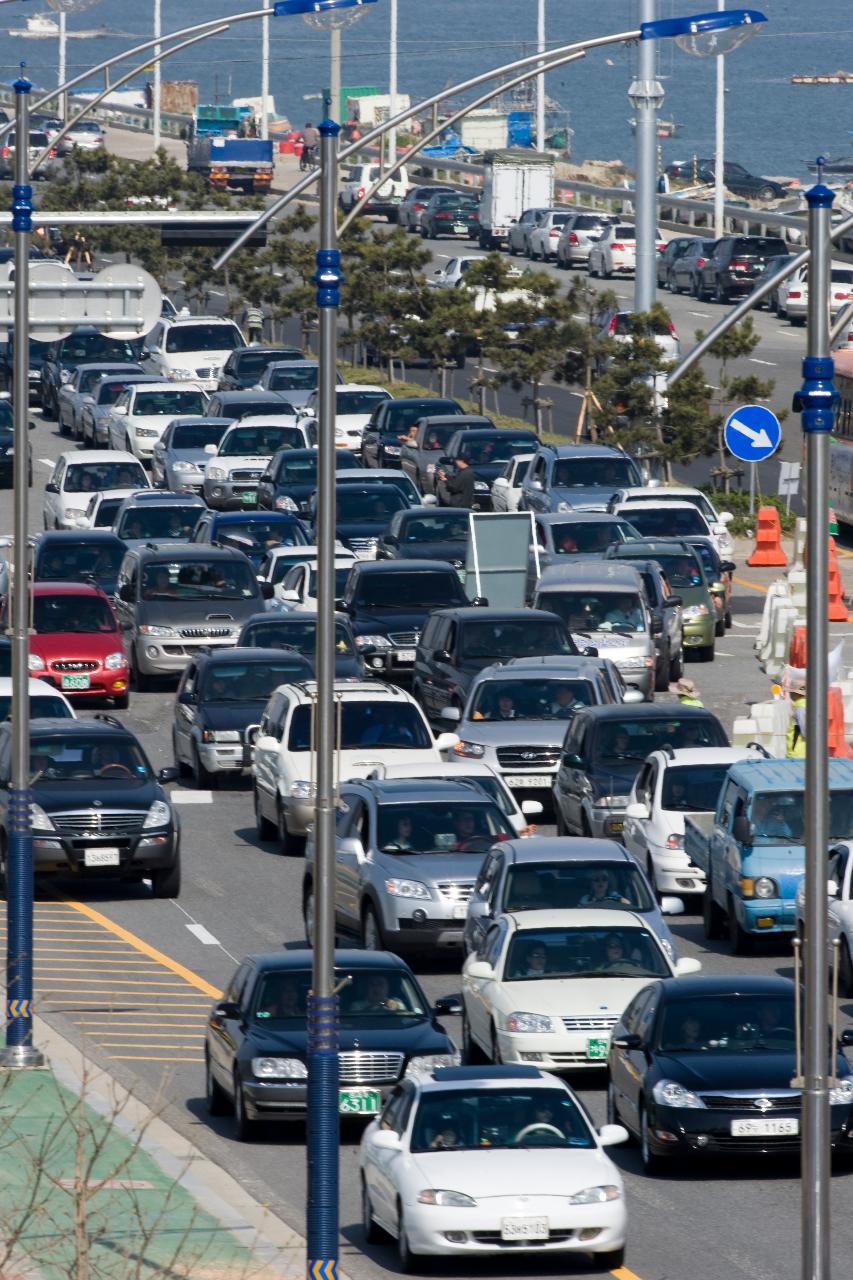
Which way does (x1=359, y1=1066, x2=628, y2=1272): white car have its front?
toward the camera

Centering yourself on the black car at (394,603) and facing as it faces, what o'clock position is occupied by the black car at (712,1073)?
the black car at (712,1073) is roughly at 12 o'clock from the black car at (394,603).

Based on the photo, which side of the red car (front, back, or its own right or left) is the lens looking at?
front

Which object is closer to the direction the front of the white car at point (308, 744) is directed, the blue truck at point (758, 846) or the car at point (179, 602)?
the blue truck

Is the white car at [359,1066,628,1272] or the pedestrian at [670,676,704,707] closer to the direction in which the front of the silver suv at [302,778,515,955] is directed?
the white car

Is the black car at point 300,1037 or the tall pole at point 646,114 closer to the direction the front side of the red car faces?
the black car

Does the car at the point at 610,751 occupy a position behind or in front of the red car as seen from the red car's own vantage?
in front

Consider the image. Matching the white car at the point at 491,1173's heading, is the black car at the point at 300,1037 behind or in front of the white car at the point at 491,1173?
behind

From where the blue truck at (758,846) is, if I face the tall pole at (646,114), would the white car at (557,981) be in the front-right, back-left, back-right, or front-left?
back-left

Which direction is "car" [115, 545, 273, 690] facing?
toward the camera

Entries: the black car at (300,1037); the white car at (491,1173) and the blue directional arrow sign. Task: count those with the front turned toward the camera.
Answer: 3

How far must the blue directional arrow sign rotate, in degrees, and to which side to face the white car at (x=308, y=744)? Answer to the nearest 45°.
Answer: approximately 45° to its right

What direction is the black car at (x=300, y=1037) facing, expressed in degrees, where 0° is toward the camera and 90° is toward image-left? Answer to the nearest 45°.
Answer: approximately 0°

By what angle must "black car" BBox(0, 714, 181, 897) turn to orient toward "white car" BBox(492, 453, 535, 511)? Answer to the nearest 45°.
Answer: approximately 180°

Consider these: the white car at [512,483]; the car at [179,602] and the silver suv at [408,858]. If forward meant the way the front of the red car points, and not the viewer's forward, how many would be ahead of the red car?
1
